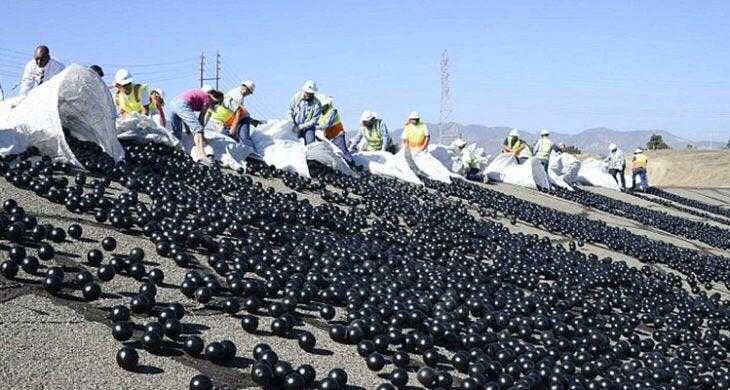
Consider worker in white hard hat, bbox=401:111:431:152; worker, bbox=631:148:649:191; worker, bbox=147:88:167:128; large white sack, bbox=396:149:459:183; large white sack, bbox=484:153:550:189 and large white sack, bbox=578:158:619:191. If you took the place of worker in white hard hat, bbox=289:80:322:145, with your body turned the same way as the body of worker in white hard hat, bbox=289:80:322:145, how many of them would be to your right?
1

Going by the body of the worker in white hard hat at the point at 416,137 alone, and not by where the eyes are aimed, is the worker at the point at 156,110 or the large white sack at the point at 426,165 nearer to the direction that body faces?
the large white sack

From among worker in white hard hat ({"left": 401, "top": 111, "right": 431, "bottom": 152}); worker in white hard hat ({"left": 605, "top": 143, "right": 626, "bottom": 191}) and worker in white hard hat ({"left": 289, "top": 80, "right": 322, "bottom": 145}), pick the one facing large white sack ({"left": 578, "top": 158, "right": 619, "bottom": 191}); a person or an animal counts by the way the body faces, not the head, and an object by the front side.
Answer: worker in white hard hat ({"left": 605, "top": 143, "right": 626, "bottom": 191})

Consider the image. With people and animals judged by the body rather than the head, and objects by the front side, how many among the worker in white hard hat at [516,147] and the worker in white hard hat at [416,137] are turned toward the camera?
2

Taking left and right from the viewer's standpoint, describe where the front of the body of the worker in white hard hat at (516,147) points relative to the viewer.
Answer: facing the viewer

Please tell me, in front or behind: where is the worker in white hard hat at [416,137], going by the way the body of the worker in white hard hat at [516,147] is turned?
in front

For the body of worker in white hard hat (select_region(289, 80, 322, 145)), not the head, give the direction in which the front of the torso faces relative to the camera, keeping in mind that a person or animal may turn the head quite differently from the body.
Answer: toward the camera

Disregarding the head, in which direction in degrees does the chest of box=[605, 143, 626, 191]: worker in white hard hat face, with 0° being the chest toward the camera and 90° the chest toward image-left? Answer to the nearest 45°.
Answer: approximately 45°

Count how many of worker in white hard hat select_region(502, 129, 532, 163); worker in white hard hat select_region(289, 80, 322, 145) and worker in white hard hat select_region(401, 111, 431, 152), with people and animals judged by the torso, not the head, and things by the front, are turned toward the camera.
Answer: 3

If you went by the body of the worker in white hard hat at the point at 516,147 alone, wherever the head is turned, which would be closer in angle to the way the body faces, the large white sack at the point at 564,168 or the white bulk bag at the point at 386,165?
the white bulk bag

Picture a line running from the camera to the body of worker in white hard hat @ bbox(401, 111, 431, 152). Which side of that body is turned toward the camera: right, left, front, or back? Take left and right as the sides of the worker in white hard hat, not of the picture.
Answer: front

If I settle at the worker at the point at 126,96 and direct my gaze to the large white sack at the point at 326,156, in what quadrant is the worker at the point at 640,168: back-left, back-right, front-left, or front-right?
front-left
